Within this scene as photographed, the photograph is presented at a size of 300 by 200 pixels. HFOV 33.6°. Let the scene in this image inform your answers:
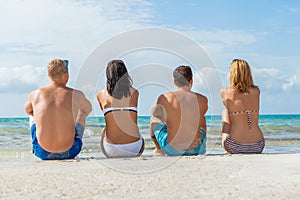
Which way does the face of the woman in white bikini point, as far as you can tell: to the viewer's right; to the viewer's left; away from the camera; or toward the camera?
away from the camera

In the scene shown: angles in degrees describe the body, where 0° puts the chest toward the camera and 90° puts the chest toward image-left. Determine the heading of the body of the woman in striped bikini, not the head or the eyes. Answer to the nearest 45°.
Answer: approximately 180°

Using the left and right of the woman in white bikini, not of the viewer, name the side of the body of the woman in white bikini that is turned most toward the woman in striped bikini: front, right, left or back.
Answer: right

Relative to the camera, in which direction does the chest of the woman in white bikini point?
away from the camera

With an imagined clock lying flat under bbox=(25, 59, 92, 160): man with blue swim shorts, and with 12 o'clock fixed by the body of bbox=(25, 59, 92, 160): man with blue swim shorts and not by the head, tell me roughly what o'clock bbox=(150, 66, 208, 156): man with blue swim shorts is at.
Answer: bbox=(150, 66, 208, 156): man with blue swim shorts is roughly at 3 o'clock from bbox=(25, 59, 92, 160): man with blue swim shorts.

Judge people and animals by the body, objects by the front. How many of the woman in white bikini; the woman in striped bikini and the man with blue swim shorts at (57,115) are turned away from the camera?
3

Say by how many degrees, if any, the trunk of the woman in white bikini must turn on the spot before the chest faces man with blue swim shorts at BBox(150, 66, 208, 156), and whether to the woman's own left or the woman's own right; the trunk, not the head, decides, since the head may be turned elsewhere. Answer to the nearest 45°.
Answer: approximately 90° to the woman's own right

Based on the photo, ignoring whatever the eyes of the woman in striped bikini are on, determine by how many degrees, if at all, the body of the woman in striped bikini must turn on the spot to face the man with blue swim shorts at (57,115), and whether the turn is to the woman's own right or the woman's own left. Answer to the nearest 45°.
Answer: approximately 135° to the woman's own left

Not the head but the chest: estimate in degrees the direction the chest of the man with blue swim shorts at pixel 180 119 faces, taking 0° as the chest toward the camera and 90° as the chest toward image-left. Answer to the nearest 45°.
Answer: approximately 180°

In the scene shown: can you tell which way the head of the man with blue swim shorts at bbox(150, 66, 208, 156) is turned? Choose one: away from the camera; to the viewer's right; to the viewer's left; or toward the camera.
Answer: away from the camera

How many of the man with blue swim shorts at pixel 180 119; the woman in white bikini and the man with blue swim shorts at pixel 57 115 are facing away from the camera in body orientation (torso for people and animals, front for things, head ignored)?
3

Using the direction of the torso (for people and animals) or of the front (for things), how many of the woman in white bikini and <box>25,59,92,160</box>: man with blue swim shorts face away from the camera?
2

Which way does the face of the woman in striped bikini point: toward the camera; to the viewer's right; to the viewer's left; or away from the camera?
away from the camera

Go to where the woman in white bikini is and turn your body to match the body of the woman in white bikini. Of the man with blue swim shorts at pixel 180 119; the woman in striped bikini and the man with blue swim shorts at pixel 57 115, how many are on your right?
2

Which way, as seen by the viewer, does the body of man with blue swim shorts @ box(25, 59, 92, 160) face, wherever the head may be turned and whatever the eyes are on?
away from the camera
